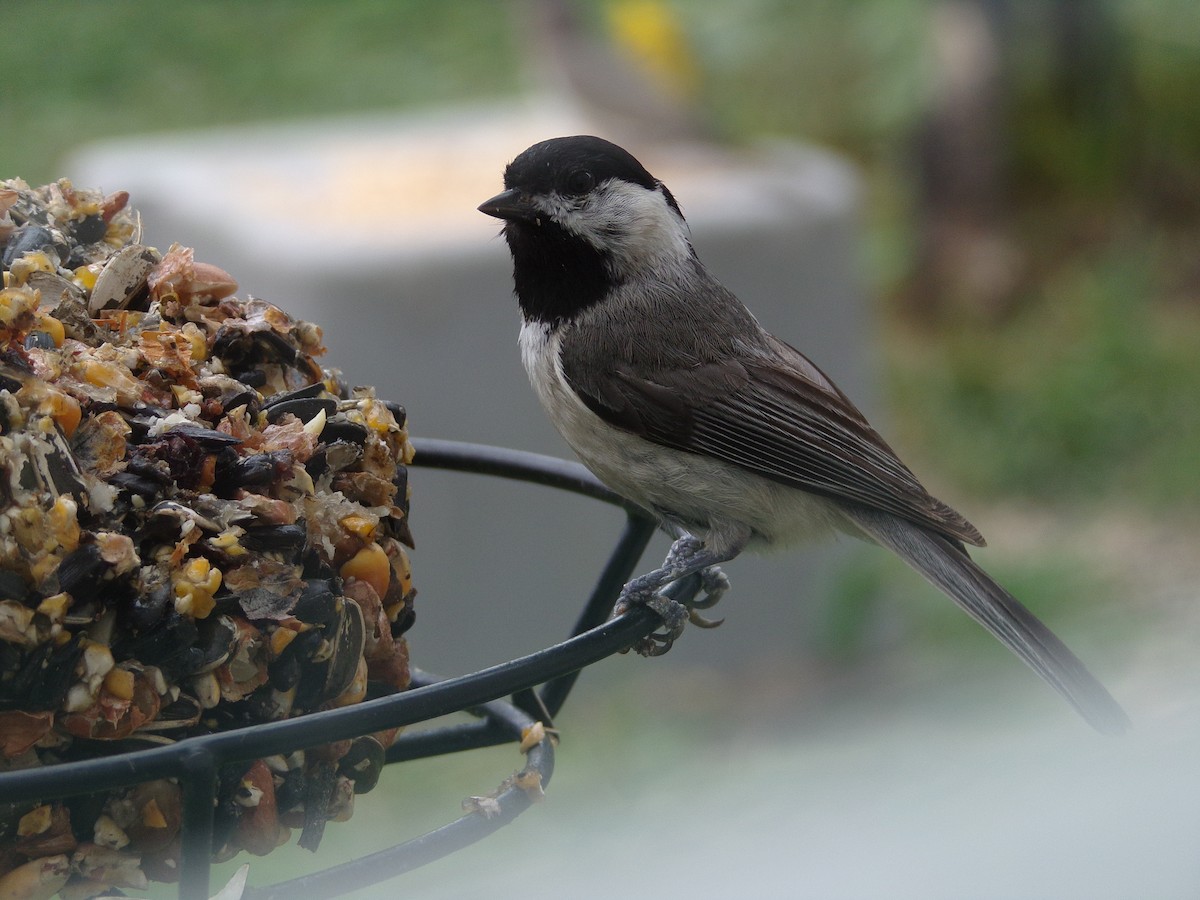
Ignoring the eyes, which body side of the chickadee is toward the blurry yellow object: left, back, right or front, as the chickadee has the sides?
right

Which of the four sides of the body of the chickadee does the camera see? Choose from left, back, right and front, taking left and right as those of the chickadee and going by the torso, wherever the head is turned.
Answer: left
